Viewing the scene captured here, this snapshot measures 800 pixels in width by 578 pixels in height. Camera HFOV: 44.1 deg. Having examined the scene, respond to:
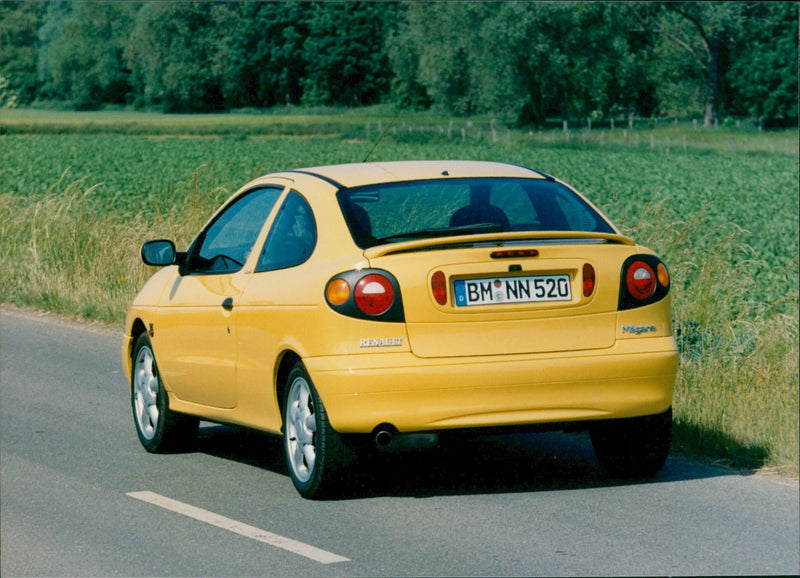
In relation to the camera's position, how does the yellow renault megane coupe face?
facing away from the viewer and to the left of the viewer
